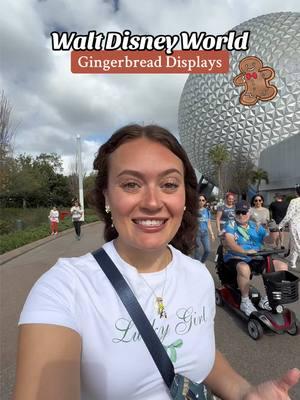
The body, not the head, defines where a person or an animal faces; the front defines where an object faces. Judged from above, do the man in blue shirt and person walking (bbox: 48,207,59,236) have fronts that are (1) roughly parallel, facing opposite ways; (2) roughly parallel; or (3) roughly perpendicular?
roughly parallel

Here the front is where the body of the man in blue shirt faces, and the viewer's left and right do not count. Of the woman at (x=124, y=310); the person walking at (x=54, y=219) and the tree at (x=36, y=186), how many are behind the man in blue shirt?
2

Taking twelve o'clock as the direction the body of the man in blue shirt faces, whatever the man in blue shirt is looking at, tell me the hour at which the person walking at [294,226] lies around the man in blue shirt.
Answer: The person walking is roughly at 8 o'clock from the man in blue shirt.

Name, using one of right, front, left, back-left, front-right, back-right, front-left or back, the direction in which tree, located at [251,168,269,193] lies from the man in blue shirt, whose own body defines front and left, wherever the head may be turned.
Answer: back-left

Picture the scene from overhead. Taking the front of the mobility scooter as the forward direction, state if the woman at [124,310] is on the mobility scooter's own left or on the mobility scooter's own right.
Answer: on the mobility scooter's own right

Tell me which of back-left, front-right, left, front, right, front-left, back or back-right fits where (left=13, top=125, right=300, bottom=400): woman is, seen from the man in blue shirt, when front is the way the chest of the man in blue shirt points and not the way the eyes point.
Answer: front-right

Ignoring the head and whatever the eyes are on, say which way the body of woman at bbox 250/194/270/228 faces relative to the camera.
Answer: toward the camera

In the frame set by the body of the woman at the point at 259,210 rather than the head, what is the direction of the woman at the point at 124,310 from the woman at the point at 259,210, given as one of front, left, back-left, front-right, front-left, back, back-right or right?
front

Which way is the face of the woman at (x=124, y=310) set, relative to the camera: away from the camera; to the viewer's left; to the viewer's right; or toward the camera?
toward the camera

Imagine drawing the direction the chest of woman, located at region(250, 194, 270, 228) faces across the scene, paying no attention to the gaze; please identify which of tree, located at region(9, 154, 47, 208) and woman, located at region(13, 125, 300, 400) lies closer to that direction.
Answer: the woman

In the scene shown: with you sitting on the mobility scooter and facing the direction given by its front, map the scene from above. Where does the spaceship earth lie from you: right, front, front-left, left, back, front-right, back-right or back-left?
back-left

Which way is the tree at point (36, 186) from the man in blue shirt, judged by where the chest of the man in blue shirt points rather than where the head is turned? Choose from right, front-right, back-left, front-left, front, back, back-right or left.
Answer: back

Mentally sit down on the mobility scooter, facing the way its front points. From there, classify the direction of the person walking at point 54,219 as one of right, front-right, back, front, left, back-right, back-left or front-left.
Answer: back

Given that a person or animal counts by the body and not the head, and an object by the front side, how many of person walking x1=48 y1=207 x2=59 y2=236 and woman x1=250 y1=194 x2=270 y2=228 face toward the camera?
2

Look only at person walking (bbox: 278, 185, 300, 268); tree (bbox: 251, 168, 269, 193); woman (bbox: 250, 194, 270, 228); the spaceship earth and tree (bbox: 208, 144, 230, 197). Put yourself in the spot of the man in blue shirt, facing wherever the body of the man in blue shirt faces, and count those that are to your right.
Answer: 0

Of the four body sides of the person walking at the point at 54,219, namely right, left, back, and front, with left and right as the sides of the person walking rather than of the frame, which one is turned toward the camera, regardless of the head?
front
